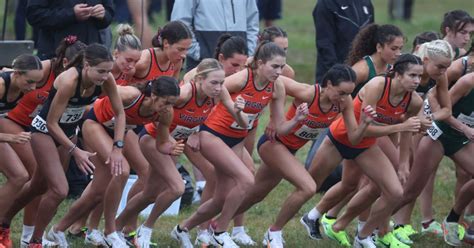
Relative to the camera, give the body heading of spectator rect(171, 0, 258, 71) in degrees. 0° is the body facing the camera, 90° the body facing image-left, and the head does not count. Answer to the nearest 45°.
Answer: approximately 0°

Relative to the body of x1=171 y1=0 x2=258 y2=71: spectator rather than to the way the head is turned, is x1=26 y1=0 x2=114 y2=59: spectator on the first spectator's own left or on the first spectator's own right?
on the first spectator's own right
